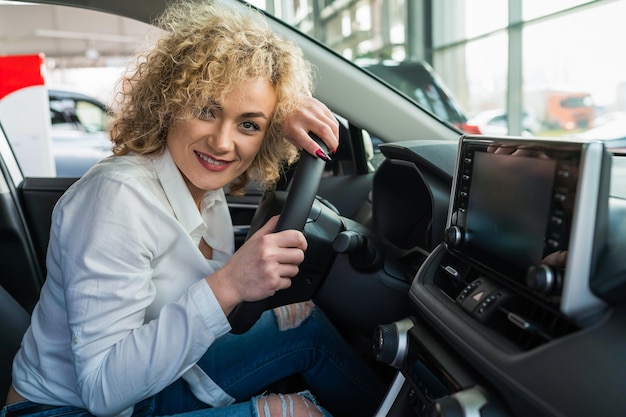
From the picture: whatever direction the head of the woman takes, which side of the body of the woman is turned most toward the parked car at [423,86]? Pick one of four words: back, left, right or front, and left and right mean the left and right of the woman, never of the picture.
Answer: left

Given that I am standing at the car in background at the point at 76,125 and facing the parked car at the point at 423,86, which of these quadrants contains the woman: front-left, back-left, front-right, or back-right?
front-right

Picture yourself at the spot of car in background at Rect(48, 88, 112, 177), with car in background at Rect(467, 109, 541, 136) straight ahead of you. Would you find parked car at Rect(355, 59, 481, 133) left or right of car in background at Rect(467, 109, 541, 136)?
right

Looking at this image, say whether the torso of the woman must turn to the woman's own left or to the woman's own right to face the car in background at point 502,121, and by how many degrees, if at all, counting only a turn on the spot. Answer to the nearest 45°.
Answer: approximately 90° to the woman's own left

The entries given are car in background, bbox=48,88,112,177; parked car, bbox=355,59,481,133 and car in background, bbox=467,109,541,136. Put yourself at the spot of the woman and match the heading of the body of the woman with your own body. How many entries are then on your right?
0

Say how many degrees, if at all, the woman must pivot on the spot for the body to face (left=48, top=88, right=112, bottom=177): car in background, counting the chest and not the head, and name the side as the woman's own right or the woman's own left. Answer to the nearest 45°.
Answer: approximately 135° to the woman's own left

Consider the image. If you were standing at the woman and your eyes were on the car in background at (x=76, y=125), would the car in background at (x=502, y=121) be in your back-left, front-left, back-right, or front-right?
front-right

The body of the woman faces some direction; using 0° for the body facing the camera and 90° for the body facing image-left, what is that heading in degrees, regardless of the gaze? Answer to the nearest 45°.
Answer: approximately 315°
